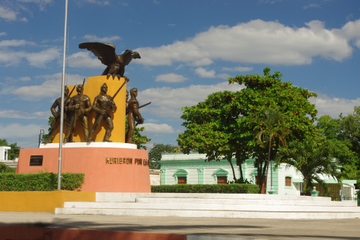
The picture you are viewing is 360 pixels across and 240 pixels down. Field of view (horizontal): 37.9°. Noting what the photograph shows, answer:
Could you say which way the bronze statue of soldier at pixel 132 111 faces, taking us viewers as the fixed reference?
facing to the right of the viewer

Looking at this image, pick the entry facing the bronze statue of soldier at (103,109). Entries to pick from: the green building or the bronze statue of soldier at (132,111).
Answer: the green building

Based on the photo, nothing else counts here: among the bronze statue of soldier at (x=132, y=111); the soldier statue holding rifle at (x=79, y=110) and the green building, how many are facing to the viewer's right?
1

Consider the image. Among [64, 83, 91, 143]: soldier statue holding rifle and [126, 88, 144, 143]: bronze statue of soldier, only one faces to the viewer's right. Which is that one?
the bronze statue of soldier

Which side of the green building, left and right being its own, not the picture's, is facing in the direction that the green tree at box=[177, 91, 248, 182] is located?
front

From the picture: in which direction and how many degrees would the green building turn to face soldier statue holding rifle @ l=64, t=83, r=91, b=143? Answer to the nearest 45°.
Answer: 0° — it already faces it

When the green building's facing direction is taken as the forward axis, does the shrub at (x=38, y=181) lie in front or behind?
in front

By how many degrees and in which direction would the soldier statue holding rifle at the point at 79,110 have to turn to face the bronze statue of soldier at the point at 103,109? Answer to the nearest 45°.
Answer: approximately 45° to its left
